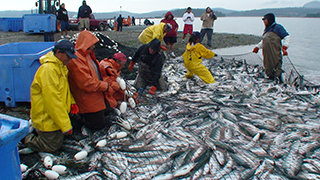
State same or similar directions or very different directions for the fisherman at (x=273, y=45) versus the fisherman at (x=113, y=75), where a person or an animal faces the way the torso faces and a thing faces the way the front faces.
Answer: very different directions

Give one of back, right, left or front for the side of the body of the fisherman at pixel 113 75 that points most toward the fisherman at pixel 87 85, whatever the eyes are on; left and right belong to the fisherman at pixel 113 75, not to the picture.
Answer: right

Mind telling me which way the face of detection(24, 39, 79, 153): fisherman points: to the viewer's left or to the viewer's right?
to the viewer's right

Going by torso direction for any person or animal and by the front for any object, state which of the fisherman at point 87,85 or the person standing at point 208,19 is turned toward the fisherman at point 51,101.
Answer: the person standing

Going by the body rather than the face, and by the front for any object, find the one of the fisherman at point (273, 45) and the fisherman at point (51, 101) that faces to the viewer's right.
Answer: the fisherman at point (51, 101)

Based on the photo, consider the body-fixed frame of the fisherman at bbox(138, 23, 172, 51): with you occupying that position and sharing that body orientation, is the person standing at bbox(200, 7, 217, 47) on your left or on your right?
on your left

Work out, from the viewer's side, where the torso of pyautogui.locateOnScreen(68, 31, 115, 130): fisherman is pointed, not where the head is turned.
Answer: to the viewer's right

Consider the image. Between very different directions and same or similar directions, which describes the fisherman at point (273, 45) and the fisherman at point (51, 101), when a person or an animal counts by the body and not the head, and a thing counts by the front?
very different directions

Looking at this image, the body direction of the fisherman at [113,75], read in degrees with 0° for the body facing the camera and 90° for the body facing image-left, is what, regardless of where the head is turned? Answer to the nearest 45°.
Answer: approximately 270°

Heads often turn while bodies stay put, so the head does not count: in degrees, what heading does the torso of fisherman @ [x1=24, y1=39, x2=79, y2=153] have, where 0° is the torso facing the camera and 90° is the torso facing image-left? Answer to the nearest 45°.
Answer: approximately 270°

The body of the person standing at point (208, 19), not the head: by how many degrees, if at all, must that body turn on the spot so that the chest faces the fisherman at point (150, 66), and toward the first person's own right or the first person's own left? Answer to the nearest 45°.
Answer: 0° — they already face them

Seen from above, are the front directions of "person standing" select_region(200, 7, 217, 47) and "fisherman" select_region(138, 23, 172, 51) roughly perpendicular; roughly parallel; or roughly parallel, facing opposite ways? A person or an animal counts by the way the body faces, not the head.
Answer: roughly perpendicular
